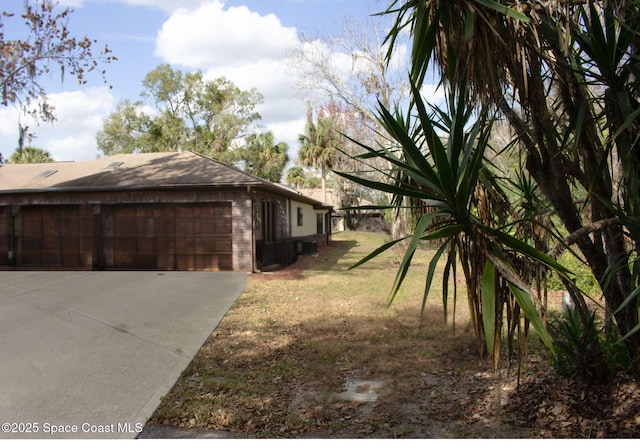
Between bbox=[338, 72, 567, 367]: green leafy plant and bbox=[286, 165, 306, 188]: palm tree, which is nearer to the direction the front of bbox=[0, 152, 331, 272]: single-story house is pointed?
the green leafy plant

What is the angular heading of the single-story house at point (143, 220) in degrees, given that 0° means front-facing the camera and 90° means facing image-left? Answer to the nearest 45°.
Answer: approximately 0°

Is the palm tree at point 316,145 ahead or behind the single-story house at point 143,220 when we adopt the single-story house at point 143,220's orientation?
behind

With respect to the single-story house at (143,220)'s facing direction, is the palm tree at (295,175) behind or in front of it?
behind

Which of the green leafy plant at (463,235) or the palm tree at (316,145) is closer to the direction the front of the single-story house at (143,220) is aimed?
the green leafy plant
